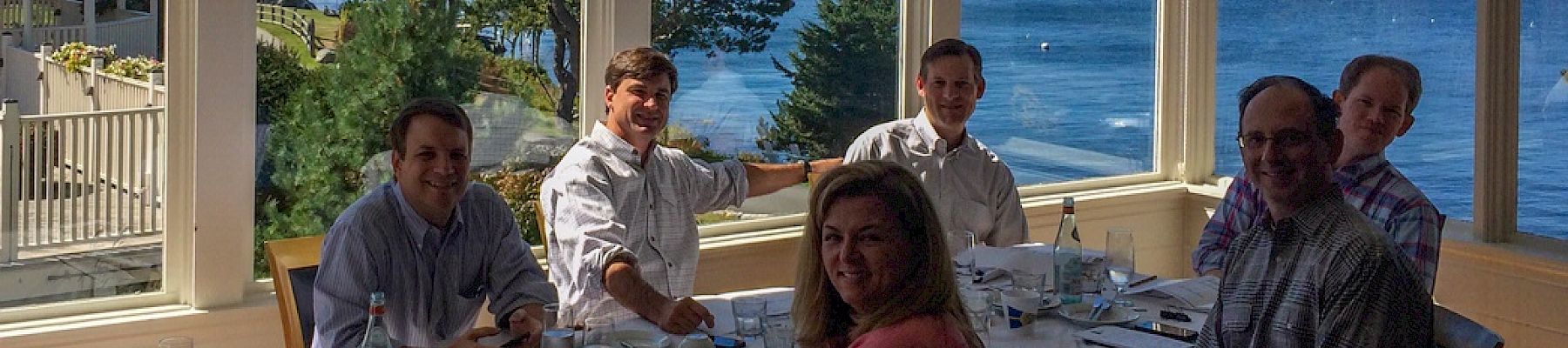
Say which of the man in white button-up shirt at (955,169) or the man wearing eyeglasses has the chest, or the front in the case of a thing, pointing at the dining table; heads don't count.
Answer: the man in white button-up shirt

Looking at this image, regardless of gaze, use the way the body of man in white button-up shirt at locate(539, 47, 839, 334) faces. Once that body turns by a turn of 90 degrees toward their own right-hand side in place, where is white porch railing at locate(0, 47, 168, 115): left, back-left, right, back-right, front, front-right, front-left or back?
front-right

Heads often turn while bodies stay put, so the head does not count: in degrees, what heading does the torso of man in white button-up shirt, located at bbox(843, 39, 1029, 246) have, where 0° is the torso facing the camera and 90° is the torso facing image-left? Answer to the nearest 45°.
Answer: approximately 0°

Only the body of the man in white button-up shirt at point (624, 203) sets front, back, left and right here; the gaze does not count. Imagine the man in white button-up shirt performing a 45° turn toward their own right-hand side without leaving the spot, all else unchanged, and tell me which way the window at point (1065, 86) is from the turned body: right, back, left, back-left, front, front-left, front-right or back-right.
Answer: back-left

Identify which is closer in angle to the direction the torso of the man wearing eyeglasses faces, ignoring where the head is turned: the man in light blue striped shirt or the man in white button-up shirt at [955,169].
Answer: the man in light blue striped shirt

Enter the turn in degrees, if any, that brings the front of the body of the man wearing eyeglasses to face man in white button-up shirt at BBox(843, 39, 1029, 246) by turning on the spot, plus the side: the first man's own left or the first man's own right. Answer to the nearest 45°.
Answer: approximately 90° to the first man's own right

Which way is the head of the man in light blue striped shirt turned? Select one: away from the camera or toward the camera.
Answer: toward the camera

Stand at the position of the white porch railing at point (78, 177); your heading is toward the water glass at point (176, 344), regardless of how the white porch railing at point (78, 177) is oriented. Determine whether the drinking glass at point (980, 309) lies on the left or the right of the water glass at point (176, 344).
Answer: left

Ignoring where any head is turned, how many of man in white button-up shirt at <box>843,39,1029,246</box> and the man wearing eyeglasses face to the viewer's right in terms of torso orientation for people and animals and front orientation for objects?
0

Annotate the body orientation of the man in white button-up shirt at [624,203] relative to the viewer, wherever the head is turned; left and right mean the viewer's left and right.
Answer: facing the viewer and to the right of the viewer

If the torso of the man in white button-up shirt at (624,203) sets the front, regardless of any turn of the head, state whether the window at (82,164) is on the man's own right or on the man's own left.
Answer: on the man's own right

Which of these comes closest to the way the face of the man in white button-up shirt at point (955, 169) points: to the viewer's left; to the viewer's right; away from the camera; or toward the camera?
toward the camera

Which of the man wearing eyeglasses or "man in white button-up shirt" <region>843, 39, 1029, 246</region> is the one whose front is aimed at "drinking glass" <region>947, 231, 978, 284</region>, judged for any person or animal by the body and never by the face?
the man in white button-up shirt

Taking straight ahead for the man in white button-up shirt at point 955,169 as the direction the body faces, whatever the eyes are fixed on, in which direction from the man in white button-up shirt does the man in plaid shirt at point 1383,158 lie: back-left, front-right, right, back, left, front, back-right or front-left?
front-left

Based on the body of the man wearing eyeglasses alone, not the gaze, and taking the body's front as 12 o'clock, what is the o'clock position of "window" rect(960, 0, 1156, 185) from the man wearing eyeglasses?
The window is roughly at 4 o'clock from the man wearing eyeglasses.

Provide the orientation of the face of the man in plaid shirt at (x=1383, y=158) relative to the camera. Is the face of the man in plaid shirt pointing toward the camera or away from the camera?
toward the camera

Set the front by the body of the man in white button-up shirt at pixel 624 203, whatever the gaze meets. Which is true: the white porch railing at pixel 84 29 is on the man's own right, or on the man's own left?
on the man's own right

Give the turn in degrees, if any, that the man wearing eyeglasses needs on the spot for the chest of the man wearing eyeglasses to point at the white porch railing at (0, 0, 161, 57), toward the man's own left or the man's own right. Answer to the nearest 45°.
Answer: approximately 45° to the man's own right
